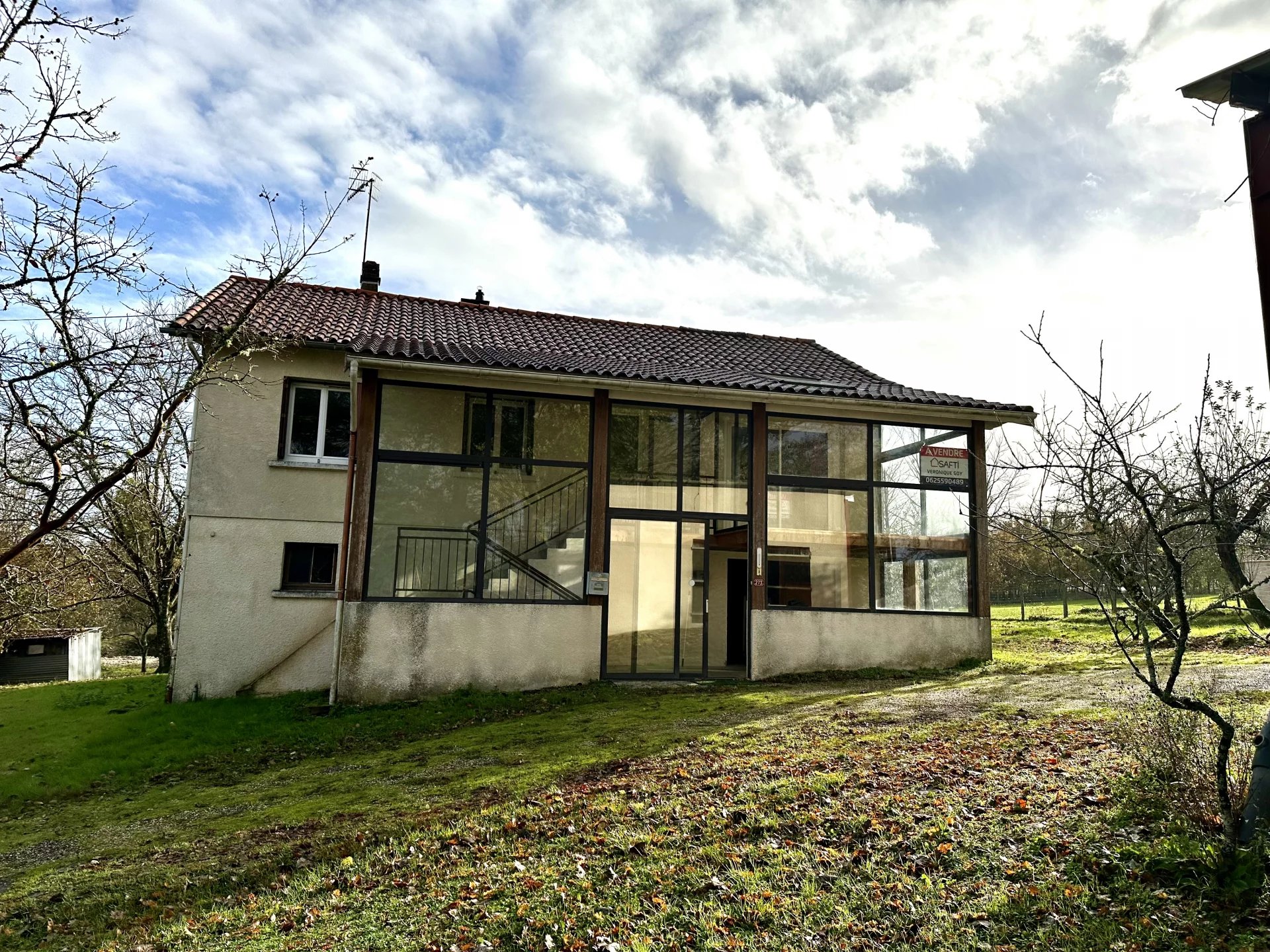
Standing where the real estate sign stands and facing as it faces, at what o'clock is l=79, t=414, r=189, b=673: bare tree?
The bare tree is roughly at 3 o'clock from the real estate sign.

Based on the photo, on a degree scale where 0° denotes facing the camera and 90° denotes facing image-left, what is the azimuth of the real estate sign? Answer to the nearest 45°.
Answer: approximately 0°

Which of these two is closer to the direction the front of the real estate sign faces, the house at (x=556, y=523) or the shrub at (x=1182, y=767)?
the shrub

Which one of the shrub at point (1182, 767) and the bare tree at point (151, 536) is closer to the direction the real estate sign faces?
the shrub

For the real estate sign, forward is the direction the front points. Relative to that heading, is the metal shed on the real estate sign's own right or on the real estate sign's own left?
on the real estate sign's own right

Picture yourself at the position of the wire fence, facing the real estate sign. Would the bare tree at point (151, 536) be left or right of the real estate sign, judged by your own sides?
right
